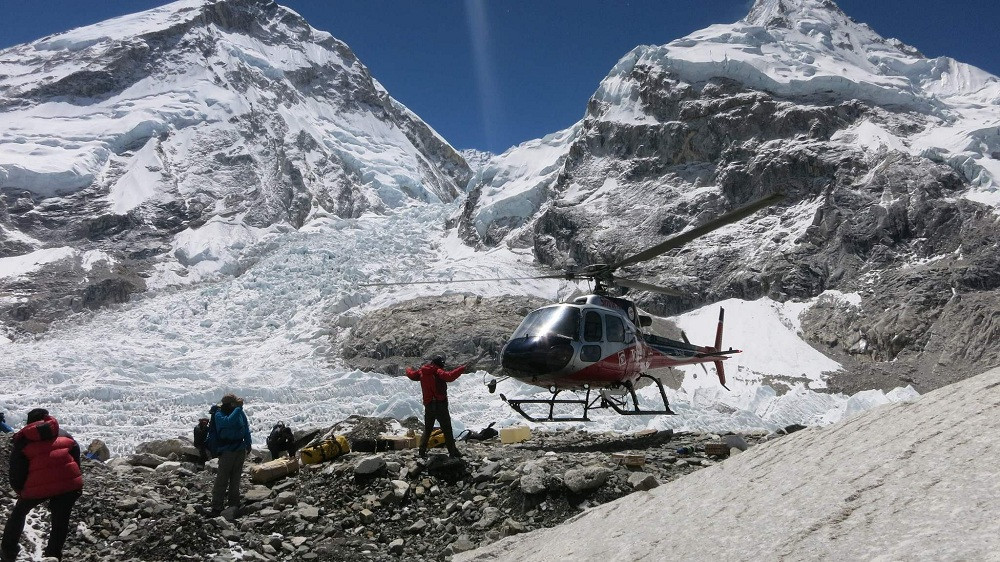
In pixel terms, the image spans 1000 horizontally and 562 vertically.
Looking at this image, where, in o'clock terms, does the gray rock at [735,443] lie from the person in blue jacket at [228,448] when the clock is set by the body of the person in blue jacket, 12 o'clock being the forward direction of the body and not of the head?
The gray rock is roughly at 2 o'clock from the person in blue jacket.

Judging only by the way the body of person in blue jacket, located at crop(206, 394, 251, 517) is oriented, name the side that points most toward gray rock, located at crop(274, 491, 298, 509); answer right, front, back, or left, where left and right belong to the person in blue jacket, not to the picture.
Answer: right

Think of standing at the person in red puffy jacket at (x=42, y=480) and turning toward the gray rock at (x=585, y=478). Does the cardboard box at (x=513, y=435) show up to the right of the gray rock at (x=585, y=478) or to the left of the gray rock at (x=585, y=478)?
left

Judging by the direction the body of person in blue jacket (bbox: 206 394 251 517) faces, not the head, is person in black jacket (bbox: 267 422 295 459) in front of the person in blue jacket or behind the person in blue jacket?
in front

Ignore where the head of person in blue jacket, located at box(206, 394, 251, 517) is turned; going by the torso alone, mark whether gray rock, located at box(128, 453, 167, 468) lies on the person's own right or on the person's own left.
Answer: on the person's own left

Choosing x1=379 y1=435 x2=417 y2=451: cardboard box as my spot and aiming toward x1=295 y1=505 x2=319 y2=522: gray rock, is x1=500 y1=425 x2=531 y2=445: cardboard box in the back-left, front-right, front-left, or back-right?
back-left

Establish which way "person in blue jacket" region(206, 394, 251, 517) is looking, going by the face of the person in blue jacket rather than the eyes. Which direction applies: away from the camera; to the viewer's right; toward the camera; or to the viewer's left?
away from the camera

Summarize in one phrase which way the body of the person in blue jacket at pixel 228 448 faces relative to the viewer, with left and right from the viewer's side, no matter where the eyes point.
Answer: facing away from the viewer and to the right of the viewer

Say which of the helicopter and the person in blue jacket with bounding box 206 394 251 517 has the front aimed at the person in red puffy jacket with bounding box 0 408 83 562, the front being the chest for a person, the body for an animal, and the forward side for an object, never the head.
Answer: the helicopter

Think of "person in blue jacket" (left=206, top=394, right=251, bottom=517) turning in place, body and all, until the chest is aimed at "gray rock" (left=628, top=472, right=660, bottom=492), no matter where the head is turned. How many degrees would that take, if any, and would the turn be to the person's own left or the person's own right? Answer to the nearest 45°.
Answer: approximately 90° to the person's own right

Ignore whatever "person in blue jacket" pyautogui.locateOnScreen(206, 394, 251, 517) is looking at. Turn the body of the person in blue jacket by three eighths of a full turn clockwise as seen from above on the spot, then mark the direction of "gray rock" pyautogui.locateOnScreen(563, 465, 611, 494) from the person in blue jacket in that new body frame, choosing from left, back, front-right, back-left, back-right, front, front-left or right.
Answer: front-left

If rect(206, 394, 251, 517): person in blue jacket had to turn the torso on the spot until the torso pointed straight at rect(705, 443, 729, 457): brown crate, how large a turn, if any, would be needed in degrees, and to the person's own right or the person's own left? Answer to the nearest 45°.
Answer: approximately 45° to the person's own right

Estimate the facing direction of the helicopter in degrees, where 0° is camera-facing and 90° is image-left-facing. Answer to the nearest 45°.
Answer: approximately 45°
